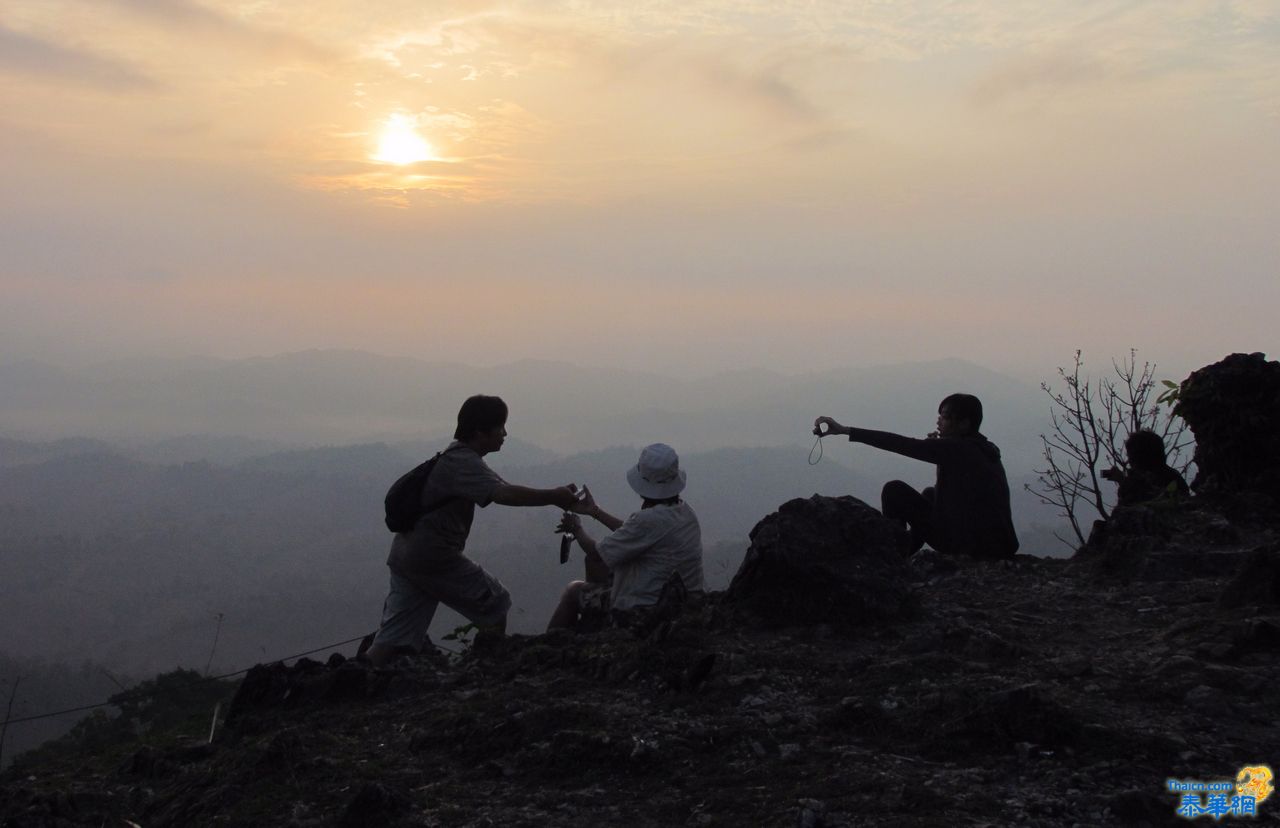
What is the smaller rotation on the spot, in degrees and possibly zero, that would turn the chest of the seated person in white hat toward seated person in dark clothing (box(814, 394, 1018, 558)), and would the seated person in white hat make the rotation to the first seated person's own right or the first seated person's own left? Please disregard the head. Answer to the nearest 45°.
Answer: approximately 90° to the first seated person's own right

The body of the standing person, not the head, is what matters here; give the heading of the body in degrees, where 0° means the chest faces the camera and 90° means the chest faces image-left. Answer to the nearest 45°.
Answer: approximately 270°

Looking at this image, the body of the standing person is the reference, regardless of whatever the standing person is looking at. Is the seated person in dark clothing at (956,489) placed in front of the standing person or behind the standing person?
in front

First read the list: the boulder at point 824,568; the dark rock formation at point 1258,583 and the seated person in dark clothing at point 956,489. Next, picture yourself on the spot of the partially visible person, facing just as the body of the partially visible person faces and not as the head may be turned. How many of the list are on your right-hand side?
0

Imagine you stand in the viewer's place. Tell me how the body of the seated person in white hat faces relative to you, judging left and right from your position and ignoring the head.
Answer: facing away from the viewer and to the left of the viewer

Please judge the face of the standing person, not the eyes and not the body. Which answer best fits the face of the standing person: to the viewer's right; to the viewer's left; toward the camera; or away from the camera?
to the viewer's right

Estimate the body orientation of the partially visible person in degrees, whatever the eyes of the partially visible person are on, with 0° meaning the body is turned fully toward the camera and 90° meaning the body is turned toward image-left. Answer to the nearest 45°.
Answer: approximately 135°

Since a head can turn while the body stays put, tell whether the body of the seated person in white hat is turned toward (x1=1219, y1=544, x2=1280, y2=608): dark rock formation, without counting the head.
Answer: no

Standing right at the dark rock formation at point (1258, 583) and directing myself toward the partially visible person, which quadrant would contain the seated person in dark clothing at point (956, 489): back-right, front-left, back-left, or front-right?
front-left

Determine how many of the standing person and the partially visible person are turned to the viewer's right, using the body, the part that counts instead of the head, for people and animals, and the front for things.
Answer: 1

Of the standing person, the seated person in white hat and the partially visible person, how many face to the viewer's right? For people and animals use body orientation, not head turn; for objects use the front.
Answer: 1

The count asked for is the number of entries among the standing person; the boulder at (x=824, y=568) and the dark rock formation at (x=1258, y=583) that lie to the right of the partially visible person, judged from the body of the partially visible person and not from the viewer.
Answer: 0

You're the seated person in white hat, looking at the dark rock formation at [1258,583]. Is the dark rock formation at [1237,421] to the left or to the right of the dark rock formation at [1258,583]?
left

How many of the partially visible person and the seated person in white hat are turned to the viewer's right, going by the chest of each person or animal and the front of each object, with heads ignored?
0

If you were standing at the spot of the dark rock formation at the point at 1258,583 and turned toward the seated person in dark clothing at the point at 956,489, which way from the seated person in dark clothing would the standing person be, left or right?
left

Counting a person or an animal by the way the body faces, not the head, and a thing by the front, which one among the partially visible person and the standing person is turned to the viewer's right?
the standing person
